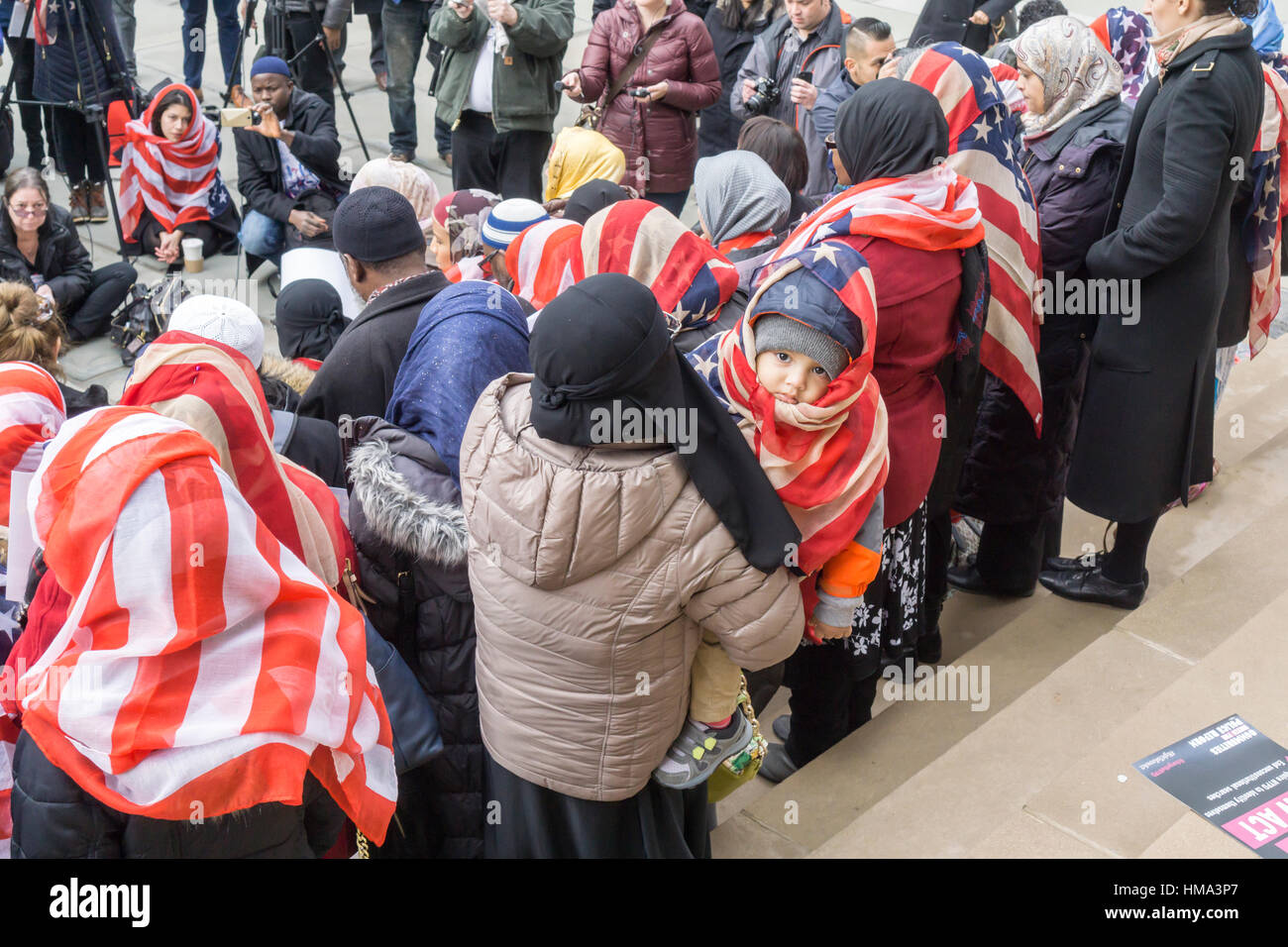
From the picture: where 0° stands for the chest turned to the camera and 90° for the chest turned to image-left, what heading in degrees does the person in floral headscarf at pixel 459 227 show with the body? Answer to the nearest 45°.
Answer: approximately 90°

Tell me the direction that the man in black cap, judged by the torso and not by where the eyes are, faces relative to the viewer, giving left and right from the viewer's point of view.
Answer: facing away from the viewer and to the left of the viewer

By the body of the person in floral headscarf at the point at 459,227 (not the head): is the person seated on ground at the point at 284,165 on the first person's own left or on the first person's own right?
on the first person's own right

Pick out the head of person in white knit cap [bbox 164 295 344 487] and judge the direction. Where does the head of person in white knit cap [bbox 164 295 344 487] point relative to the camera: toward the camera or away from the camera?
away from the camera

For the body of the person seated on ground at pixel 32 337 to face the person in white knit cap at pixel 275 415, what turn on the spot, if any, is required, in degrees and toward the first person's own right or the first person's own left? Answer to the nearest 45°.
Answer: approximately 135° to the first person's own right

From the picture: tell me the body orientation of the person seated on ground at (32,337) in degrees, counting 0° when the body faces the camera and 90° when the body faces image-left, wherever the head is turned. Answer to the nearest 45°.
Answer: approximately 180°

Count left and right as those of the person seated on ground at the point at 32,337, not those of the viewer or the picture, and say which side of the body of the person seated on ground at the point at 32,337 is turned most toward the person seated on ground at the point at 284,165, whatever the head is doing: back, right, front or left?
front

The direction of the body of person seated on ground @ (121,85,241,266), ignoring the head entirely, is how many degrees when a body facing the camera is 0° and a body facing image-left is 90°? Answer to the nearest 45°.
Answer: approximately 0°

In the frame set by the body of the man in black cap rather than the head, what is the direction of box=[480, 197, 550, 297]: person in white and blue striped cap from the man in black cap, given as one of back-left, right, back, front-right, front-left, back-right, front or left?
right

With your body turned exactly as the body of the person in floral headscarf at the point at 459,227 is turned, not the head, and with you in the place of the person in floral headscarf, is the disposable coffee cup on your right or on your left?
on your right

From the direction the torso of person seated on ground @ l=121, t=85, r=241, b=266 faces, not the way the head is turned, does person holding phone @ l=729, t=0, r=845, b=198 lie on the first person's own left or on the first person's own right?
on the first person's own left

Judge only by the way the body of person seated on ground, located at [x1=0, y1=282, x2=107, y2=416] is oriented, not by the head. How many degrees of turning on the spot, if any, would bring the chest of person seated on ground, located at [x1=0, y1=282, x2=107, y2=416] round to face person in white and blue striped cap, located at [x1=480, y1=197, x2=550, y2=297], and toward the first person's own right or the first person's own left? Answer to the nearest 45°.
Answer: approximately 90° to the first person's own right
